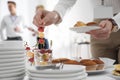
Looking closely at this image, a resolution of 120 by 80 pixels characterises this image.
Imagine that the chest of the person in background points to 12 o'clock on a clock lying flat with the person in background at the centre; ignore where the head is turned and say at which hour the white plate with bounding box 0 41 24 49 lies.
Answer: The white plate is roughly at 12 o'clock from the person in background.

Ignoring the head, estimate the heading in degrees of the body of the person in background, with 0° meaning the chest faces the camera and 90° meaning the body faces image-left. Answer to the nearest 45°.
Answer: approximately 0°
